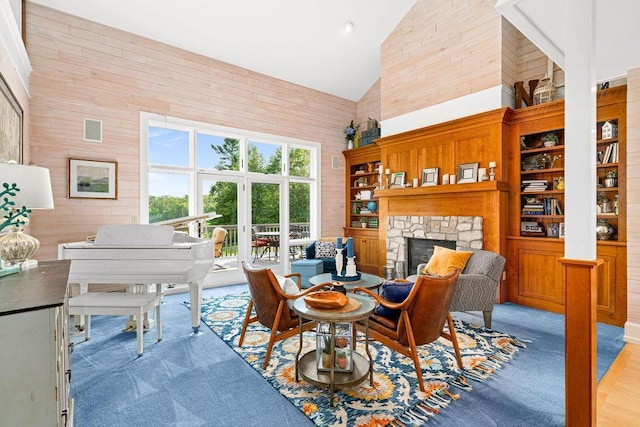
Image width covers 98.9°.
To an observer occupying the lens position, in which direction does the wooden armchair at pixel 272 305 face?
facing away from the viewer and to the right of the viewer

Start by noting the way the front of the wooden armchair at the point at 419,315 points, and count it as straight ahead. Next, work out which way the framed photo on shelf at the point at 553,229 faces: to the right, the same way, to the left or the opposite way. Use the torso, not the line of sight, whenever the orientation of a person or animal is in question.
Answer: to the left

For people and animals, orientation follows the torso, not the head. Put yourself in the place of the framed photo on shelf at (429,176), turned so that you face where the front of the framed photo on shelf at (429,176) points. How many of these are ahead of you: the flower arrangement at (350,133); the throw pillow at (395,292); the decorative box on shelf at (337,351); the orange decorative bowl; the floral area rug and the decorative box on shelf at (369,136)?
4

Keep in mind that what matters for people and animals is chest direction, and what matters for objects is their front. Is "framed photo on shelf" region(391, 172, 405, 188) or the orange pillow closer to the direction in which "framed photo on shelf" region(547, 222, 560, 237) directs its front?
the orange pillow

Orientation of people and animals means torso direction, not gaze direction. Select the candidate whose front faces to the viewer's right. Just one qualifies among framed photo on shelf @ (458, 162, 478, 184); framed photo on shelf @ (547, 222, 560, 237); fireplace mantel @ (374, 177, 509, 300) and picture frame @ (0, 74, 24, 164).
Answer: the picture frame

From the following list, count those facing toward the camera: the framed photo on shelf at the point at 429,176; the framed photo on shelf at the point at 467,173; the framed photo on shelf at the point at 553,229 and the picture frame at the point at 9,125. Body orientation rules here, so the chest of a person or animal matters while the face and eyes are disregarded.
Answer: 3

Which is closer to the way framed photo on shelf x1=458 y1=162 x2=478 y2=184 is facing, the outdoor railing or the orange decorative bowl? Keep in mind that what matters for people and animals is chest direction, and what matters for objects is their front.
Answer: the orange decorative bowl

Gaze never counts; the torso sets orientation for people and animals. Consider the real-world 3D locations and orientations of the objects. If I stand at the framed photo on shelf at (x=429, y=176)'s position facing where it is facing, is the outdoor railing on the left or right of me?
on my right

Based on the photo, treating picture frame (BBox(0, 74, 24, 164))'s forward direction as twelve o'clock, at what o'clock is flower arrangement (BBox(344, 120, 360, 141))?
The flower arrangement is roughly at 12 o'clock from the picture frame.

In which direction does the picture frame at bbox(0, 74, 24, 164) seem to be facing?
to the viewer's right

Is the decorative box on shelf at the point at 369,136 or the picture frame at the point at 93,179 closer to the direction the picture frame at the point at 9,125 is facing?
the decorative box on shelf
